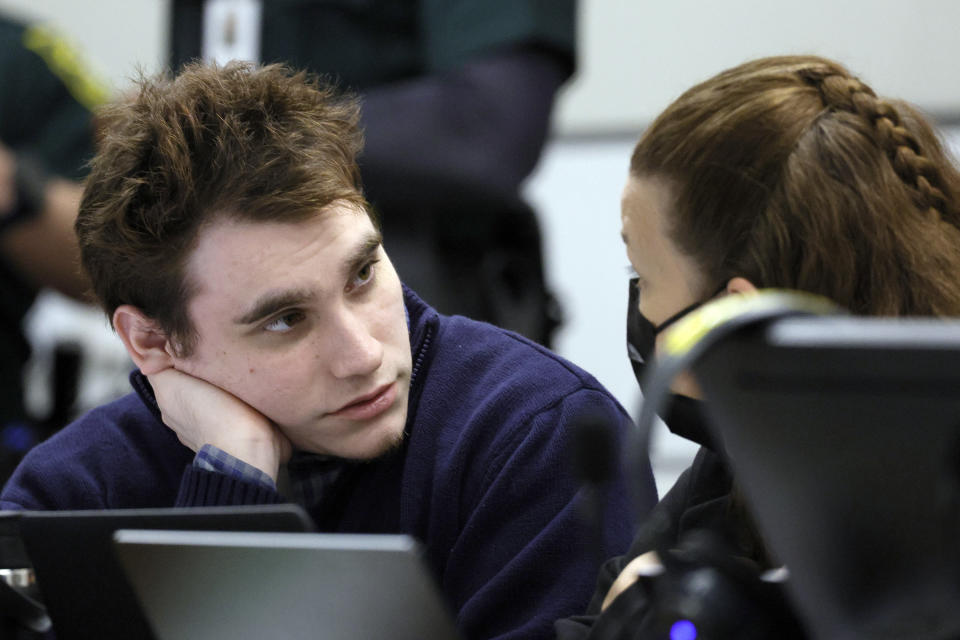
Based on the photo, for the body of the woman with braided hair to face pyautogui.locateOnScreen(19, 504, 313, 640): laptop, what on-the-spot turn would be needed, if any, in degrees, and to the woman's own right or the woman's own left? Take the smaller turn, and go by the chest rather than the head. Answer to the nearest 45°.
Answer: approximately 90° to the woman's own left

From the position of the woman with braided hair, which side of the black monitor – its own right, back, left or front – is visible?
front

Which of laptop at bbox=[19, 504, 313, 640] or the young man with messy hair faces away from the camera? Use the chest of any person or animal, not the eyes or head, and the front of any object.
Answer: the laptop

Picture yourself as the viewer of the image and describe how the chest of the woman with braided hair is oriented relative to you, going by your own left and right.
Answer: facing away from the viewer and to the left of the viewer

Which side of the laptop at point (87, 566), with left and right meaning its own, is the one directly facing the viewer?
back

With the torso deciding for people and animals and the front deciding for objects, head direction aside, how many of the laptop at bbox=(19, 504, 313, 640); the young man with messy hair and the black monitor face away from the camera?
2

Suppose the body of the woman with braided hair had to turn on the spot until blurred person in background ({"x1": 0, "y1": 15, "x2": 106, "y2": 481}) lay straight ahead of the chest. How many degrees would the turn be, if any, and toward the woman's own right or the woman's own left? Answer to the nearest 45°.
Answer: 0° — they already face them

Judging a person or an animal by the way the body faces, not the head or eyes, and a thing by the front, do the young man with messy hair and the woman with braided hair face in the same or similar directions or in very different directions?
very different directions

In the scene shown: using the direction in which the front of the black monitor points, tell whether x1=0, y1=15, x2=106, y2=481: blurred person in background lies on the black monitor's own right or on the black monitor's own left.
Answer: on the black monitor's own left

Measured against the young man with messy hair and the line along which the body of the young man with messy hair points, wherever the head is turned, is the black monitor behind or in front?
in front

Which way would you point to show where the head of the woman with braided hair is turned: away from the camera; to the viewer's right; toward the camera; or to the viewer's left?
to the viewer's left

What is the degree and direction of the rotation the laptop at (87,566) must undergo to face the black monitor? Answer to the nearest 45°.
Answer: approximately 135° to its right

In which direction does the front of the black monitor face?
away from the camera

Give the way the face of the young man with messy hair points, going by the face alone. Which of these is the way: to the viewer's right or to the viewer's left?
to the viewer's right

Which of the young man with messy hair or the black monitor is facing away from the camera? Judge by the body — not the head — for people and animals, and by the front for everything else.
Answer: the black monitor
